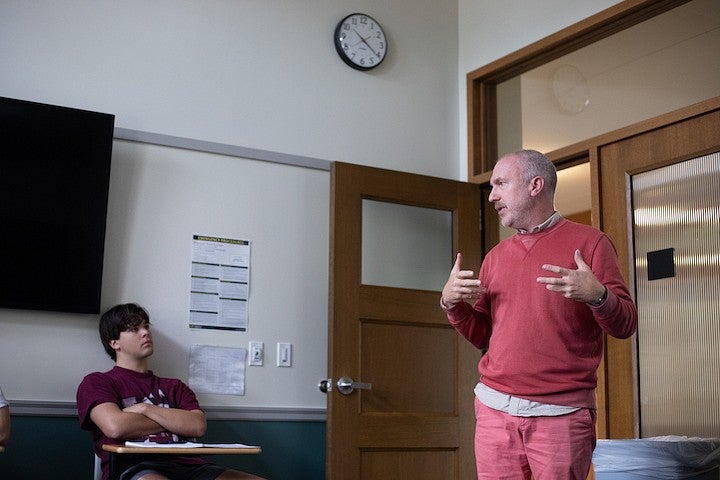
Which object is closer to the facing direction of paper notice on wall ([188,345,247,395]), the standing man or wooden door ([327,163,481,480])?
the standing man

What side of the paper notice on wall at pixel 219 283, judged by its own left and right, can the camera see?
front

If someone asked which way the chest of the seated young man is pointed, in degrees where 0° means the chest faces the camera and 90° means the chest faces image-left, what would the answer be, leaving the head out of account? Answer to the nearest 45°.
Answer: approximately 315°

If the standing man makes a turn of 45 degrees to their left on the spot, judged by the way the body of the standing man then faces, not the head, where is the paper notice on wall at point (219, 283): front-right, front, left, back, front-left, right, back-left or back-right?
back-right

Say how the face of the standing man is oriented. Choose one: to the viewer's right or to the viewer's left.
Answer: to the viewer's left

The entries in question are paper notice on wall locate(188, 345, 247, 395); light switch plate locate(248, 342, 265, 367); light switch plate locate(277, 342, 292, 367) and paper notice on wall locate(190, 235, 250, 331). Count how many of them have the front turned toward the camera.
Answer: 4

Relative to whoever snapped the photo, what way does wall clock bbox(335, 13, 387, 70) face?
facing the viewer and to the right of the viewer

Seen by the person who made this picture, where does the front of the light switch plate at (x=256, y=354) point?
facing the viewer

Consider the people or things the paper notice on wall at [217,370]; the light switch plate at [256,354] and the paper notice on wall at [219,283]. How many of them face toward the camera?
3

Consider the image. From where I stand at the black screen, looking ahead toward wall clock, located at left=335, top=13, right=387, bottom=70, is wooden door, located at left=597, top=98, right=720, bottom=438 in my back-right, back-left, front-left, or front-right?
front-right

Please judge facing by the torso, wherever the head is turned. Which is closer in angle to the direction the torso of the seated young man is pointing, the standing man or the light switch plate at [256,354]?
the standing man
